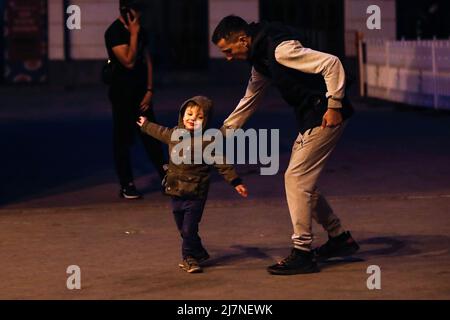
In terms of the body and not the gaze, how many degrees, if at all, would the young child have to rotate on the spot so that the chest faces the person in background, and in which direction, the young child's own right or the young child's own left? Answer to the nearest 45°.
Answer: approximately 180°

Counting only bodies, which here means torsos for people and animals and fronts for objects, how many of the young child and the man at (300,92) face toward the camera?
1

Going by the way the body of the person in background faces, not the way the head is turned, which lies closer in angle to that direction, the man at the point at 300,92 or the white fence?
the man

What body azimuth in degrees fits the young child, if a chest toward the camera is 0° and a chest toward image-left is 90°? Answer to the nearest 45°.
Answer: approximately 0°

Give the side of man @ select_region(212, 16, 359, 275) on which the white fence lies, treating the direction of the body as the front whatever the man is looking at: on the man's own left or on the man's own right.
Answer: on the man's own right

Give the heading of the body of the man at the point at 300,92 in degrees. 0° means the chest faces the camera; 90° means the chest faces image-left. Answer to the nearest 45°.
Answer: approximately 90°
